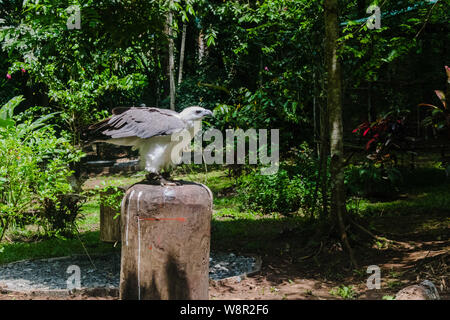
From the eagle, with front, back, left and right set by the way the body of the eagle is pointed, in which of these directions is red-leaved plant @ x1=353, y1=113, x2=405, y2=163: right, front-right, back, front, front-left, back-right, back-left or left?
front-left

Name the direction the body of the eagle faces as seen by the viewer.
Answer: to the viewer's right

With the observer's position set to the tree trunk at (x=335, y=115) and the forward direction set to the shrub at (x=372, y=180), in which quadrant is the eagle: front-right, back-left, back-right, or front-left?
back-left

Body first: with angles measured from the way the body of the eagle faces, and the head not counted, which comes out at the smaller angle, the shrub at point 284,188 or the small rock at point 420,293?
the small rock
